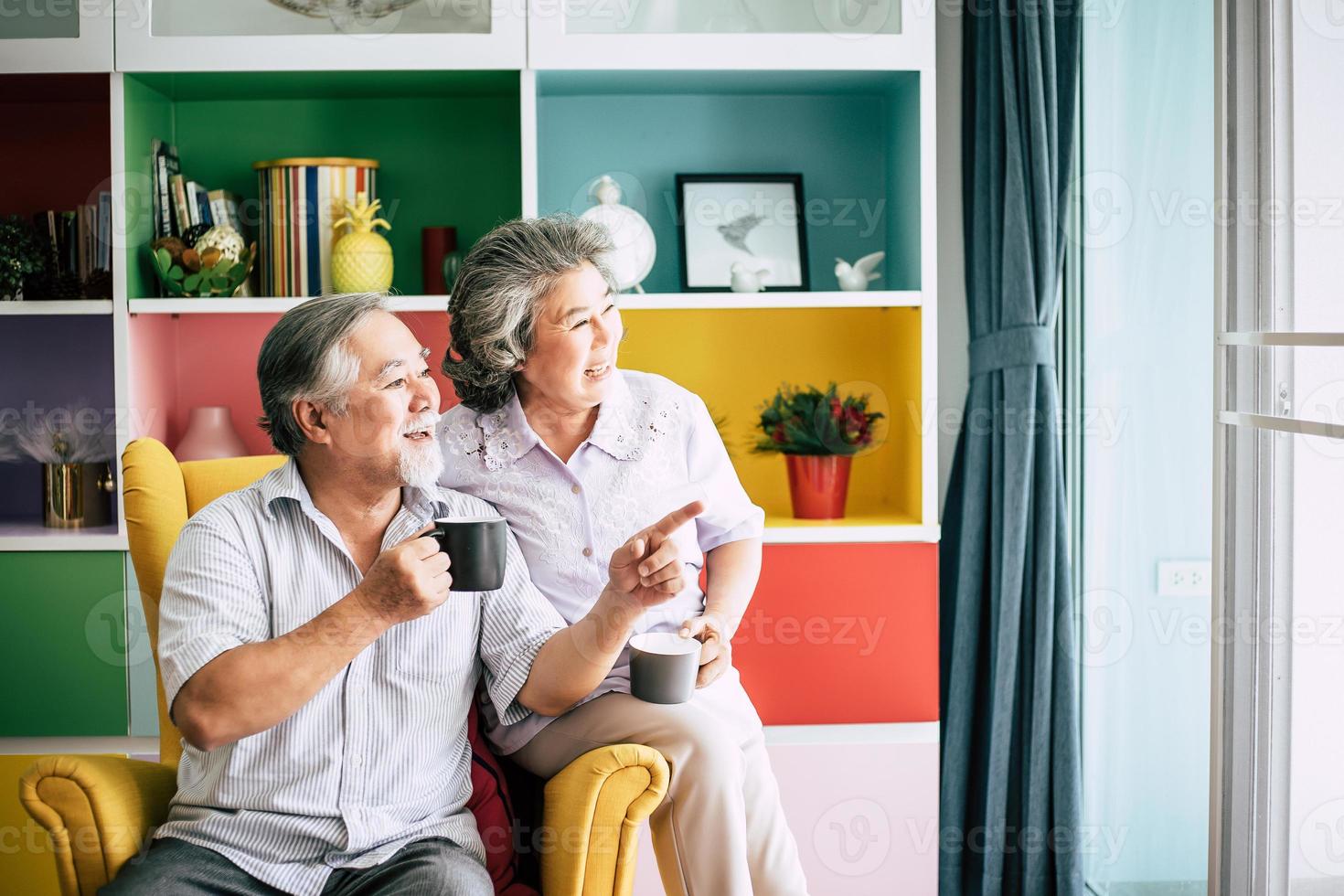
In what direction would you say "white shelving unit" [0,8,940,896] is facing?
toward the camera

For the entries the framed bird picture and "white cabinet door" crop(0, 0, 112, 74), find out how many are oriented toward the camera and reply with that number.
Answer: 2

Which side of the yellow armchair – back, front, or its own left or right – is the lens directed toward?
front

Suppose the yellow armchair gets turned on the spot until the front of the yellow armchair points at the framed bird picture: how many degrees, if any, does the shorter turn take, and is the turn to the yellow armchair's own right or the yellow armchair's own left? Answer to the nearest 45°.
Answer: approximately 135° to the yellow armchair's own left

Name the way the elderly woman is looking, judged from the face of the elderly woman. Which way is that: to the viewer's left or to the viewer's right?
to the viewer's right

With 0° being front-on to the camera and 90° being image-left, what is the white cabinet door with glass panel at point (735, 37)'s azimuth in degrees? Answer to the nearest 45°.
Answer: approximately 0°

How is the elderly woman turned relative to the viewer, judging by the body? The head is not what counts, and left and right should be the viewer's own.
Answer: facing the viewer and to the right of the viewer

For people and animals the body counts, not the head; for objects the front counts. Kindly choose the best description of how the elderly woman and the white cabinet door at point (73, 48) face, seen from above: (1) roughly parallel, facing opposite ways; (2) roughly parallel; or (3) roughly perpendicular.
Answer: roughly parallel

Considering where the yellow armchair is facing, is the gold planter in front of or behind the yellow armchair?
behind
